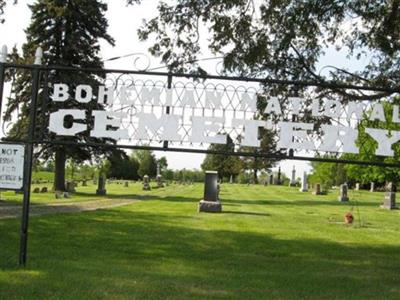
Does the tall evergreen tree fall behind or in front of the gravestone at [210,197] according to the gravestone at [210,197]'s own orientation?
behind

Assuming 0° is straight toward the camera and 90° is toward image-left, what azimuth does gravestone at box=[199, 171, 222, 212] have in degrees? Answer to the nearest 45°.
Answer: approximately 0°
